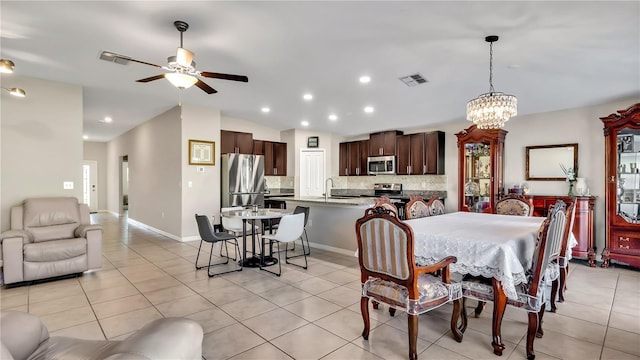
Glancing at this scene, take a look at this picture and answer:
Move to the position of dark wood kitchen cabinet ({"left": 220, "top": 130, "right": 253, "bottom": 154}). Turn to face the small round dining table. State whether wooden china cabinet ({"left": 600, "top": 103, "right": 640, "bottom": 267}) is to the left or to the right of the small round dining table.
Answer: left

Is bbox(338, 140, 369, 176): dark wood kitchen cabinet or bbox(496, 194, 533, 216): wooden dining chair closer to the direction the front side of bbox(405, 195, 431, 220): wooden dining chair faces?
the wooden dining chair

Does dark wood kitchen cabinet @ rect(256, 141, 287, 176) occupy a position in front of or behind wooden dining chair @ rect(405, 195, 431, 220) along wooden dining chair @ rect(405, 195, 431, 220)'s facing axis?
behind

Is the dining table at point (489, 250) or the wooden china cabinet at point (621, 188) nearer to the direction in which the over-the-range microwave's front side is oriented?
the dining table

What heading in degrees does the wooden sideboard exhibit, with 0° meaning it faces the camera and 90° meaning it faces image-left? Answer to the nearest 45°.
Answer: approximately 45°
